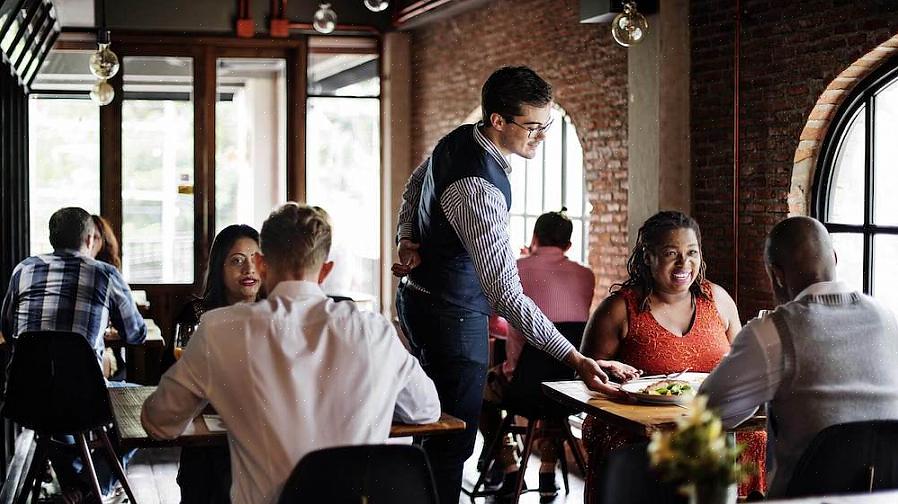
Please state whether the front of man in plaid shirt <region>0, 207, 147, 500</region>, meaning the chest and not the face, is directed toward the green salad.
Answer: no

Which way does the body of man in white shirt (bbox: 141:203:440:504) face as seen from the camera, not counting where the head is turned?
away from the camera

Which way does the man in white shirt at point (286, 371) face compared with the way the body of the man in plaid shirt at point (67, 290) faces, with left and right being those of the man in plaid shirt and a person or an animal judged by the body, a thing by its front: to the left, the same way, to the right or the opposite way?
the same way

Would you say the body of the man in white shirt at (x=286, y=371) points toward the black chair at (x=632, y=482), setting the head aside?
no

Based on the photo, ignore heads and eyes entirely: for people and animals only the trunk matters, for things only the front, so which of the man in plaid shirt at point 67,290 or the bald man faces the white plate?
the bald man

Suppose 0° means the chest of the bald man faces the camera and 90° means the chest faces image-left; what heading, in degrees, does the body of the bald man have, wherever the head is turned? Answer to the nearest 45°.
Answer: approximately 135°

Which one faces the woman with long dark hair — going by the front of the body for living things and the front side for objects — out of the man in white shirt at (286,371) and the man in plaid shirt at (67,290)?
the man in white shirt

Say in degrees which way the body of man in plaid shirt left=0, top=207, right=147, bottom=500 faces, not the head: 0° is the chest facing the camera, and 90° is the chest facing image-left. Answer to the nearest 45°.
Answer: approximately 180°

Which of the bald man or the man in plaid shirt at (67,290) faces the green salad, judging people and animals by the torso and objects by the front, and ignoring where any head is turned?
the bald man

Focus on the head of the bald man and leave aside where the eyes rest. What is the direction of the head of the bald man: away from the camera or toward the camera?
away from the camera

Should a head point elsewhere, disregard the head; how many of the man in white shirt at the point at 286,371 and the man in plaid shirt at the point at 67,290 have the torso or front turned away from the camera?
2

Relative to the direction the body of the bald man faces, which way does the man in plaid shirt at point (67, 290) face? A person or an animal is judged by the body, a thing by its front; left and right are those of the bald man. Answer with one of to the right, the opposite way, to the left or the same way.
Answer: the same way

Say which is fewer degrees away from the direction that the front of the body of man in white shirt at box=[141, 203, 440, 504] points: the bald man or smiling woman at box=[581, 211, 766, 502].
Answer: the smiling woman

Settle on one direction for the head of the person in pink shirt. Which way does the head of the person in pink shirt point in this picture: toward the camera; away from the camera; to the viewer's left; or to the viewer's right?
away from the camera

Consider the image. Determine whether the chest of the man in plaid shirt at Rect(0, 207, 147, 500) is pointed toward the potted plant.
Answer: no

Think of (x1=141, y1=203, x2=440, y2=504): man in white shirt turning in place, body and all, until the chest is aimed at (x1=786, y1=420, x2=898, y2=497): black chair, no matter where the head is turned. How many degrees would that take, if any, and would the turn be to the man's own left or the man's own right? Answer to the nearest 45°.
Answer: approximately 90° to the man's own right

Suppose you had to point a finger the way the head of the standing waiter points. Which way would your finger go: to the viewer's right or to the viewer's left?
to the viewer's right
